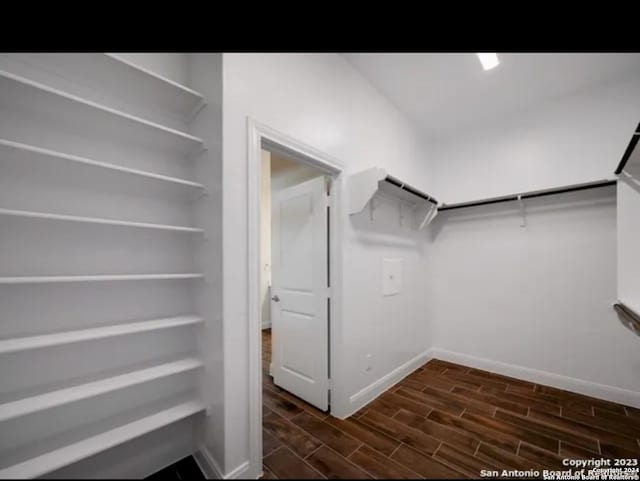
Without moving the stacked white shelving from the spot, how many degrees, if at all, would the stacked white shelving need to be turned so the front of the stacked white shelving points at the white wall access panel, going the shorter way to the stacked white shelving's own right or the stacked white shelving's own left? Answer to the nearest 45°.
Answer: approximately 45° to the stacked white shelving's own left

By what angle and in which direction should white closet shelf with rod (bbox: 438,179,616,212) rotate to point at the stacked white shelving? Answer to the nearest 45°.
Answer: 0° — it already faces it

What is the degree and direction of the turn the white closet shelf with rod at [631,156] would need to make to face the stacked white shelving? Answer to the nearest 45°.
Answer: approximately 45° to its left

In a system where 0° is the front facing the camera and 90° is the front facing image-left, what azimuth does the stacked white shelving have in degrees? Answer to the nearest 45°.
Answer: approximately 315°

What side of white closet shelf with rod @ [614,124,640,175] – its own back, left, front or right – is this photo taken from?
left

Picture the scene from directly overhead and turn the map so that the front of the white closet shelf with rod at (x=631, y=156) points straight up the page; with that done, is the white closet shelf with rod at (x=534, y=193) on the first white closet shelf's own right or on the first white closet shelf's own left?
on the first white closet shelf's own right

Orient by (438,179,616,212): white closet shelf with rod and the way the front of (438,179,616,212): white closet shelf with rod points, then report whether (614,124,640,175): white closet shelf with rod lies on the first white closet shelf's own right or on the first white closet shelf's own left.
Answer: on the first white closet shelf's own left

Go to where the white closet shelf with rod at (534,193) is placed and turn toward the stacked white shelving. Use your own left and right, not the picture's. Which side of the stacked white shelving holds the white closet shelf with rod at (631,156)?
left

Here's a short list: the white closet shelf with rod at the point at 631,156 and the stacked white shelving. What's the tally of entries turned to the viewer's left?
1
